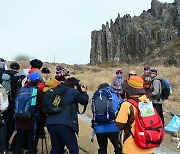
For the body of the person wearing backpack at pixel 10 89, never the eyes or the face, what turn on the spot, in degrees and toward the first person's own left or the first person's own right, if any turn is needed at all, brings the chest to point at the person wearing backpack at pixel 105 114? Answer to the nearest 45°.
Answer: approximately 90° to the first person's own right

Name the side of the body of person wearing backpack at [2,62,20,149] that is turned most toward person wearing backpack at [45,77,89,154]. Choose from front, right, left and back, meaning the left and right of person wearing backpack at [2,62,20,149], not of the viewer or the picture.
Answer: right

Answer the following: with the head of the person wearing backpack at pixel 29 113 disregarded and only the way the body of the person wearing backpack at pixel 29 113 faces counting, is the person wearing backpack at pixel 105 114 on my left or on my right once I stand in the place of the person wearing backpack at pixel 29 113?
on my right

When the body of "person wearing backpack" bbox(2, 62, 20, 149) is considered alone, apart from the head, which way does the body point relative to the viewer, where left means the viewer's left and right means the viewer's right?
facing away from the viewer and to the right of the viewer

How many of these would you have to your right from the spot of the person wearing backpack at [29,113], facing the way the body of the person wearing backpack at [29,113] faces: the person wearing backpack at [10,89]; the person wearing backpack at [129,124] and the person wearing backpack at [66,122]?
2

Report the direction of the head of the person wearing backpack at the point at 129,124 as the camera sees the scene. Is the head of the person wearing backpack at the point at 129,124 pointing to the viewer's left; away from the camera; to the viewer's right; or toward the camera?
away from the camera

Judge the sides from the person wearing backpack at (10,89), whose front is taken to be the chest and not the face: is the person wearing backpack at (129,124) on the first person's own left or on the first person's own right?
on the first person's own right

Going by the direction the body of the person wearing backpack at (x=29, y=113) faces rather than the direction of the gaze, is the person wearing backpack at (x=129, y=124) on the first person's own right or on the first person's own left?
on the first person's own right

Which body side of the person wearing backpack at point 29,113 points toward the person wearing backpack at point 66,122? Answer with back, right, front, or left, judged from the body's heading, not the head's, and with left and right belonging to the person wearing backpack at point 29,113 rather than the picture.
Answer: right

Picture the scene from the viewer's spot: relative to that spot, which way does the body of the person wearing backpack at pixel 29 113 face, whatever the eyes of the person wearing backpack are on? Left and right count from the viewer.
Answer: facing away from the viewer and to the right of the viewer
